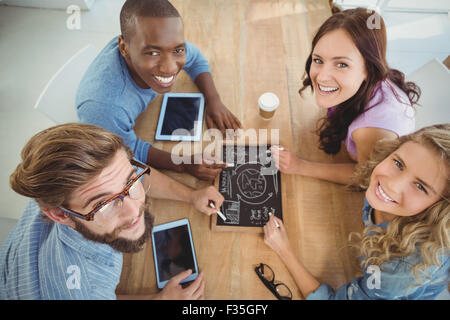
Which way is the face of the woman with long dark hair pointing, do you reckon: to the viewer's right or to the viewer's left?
to the viewer's left

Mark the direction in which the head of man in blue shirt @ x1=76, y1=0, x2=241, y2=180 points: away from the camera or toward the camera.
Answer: toward the camera

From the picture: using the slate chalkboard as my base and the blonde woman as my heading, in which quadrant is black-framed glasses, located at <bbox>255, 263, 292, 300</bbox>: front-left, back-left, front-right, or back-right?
front-right
